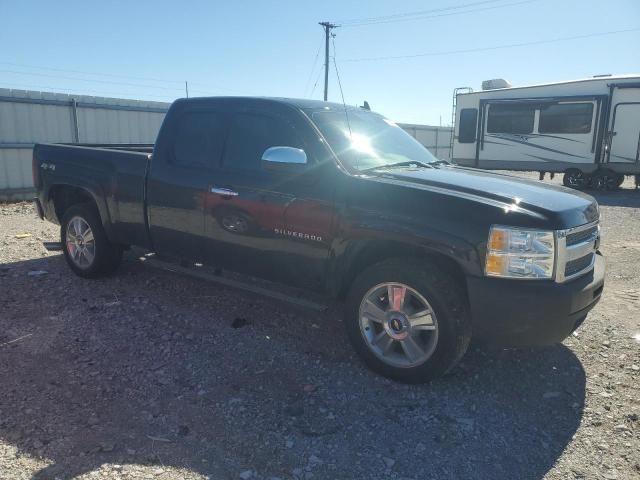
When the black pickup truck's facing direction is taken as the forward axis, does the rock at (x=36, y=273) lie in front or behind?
behind

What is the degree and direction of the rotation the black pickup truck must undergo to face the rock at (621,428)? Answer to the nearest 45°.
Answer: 0° — it already faces it

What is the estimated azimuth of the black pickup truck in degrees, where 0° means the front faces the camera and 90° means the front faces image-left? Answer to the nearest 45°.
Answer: approximately 315°
